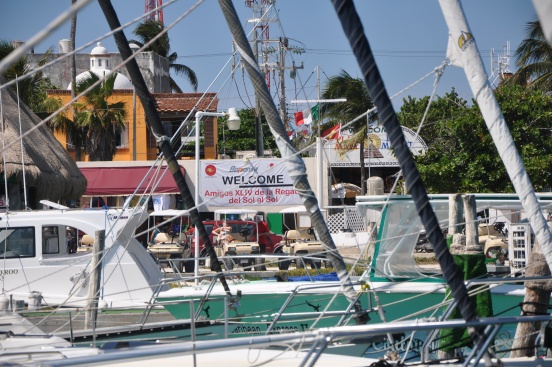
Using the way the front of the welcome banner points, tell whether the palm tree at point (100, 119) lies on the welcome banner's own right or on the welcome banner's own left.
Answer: on the welcome banner's own right

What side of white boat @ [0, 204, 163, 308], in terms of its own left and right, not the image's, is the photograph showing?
left

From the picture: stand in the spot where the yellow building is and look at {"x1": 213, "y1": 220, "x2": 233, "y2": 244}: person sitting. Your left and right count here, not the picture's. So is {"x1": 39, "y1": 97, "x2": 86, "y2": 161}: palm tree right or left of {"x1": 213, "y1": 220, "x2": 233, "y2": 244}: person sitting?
right

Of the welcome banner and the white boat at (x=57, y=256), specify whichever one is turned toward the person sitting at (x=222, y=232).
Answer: the welcome banner

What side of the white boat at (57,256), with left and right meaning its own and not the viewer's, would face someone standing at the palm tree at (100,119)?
right

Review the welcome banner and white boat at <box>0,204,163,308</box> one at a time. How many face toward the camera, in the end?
1

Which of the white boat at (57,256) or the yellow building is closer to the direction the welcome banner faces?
the white boat

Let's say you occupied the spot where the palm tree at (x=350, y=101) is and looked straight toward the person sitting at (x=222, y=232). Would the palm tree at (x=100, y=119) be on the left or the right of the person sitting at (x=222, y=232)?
right

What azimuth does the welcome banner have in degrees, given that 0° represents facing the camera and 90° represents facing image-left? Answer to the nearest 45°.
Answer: approximately 0°

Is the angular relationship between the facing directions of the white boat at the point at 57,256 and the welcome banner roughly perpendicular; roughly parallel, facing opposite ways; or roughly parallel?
roughly perpendicular
